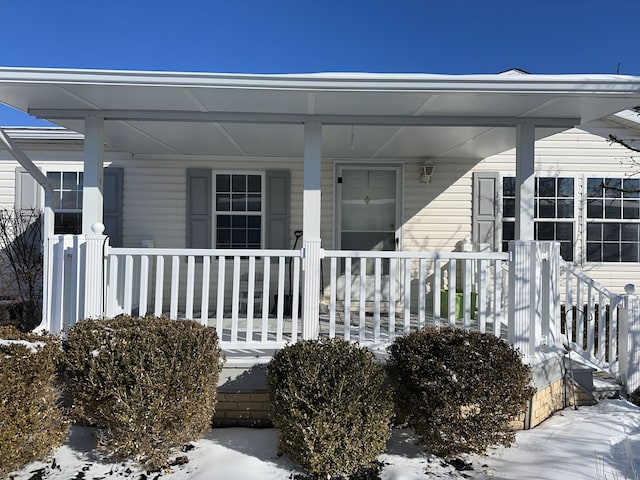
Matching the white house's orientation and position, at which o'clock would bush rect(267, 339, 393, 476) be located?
The bush is roughly at 12 o'clock from the white house.

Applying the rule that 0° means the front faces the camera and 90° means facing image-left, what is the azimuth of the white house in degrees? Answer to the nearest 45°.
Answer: approximately 0°

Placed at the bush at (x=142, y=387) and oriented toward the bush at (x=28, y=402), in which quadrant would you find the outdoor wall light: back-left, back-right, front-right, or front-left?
back-right

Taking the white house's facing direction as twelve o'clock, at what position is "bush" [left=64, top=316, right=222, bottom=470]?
The bush is roughly at 1 o'clock from the white house.

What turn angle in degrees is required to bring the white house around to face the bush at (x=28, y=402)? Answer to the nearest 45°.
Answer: approximately 45° to its right
